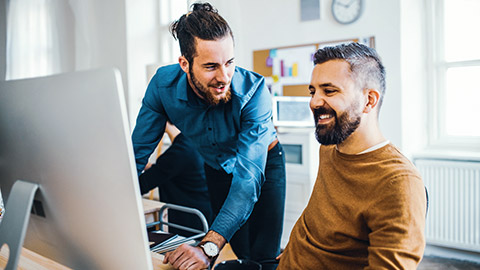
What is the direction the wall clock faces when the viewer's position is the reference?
facing the viewer

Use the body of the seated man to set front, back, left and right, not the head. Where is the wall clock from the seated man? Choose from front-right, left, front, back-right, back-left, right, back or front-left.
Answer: back-right

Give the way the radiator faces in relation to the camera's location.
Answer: facing the viewer and to the left of the viewer

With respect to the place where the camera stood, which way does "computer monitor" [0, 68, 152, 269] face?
facing away from the viewer and to the right of the viewer

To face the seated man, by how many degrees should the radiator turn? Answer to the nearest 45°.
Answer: approximately 45° to its left

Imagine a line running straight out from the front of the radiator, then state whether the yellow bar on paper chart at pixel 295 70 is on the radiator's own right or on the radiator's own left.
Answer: on the radiator's own right

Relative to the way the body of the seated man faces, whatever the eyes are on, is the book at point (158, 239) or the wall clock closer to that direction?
the book

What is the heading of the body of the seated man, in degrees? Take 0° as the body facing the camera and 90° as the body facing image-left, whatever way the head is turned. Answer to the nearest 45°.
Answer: approximately 45°

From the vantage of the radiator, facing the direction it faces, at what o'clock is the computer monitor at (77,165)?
The computer monitor is roughly at 11 o'clock from the radiator.

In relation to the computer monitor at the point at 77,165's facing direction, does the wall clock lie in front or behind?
in front

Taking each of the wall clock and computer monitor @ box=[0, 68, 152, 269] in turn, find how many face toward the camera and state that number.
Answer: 1
